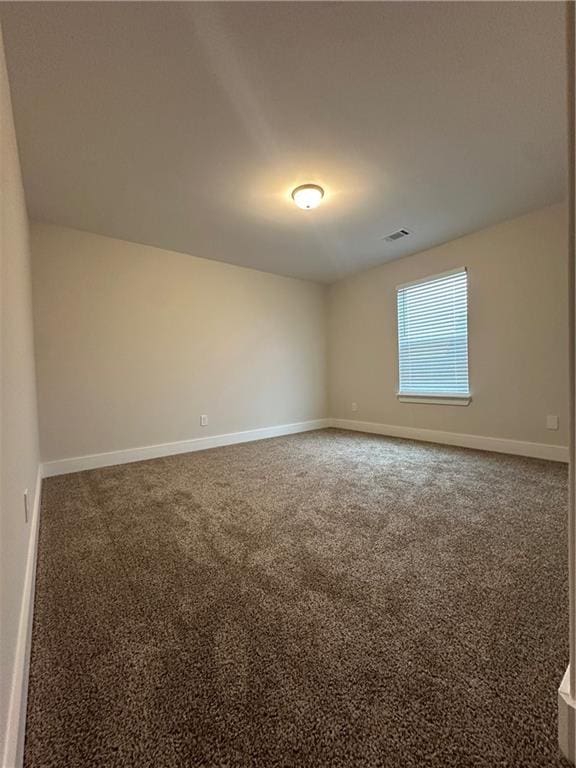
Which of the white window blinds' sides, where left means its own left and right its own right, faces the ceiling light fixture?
front
